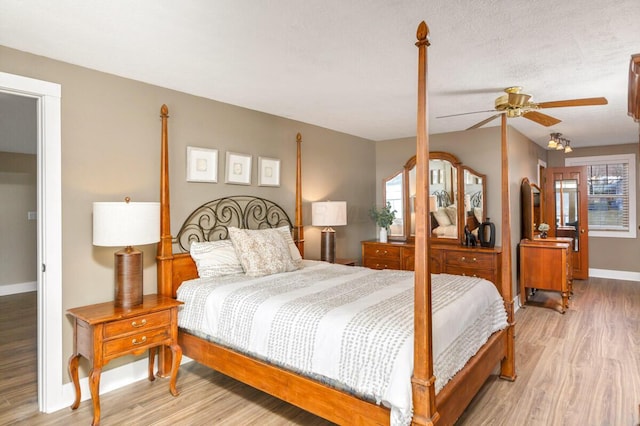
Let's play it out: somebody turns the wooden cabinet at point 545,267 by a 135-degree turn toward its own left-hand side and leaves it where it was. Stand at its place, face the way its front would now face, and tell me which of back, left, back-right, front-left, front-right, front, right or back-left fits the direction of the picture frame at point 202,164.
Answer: left

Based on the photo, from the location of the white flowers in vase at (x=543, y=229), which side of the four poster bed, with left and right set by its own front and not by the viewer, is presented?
left

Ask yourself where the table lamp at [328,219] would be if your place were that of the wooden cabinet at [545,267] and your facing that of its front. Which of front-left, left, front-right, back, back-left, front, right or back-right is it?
back-right

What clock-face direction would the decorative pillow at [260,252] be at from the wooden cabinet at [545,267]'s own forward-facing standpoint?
The decorative pillow is roughly at 4 o'clock from the wooden cabinet.

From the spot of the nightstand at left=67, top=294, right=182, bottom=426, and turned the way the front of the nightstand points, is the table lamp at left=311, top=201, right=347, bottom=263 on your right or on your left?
on your left

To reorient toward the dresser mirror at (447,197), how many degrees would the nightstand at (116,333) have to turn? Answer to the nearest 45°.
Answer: approximately 45° to its left

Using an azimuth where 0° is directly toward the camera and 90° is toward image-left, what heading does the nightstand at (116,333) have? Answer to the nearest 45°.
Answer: approximately 315°

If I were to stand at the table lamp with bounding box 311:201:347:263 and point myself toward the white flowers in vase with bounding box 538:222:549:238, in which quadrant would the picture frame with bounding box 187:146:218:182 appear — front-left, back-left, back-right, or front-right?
back-right
